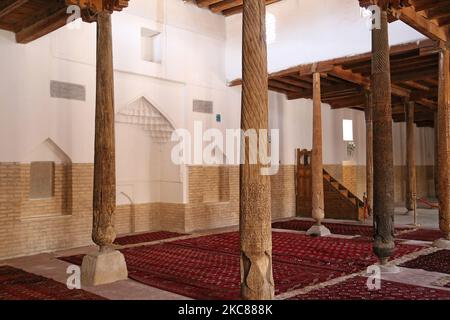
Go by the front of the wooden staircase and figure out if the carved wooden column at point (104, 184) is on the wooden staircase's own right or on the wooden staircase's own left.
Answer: on the wooden staircase's own right

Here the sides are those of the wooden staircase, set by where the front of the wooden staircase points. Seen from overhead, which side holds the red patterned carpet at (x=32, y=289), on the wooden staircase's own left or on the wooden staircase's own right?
on the wooden staircase's own right

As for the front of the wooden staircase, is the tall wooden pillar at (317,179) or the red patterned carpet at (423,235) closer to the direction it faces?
the red patterned carpet

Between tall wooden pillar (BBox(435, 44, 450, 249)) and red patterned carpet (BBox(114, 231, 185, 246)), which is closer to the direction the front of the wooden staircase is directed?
the tall wooden pillar

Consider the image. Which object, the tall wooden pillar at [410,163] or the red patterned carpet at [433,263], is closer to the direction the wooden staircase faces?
the tall wooden pillar

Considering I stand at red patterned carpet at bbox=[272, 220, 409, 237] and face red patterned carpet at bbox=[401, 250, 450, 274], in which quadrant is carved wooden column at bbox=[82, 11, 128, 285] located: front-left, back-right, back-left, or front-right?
front-right

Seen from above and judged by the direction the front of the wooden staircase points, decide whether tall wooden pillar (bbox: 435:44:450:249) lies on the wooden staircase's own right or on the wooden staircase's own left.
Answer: on the wooden staircase's own right

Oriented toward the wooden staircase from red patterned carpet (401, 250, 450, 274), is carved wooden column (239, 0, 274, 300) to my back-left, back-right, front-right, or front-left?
back-left

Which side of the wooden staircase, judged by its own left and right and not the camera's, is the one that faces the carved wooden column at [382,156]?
right

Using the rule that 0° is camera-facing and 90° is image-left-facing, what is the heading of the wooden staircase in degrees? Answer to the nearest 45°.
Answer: approximately 270°

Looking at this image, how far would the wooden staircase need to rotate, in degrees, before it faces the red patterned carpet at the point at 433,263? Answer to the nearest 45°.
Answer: approximately 90° to its right

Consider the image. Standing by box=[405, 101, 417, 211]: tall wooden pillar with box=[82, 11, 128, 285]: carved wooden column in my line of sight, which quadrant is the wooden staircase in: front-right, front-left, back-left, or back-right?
front-right

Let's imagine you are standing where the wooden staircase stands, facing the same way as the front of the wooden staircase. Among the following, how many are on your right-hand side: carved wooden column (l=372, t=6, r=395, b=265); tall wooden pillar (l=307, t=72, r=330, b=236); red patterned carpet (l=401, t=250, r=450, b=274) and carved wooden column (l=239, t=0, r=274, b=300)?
4
